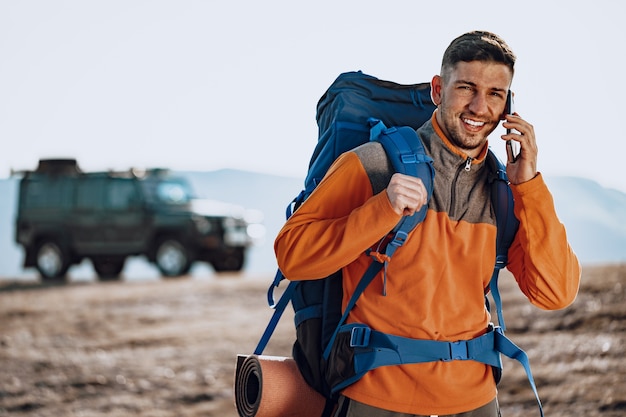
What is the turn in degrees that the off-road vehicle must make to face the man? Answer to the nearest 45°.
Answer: approximately 45° to its right

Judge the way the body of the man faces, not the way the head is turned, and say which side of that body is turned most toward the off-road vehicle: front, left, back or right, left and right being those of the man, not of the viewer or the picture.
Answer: back

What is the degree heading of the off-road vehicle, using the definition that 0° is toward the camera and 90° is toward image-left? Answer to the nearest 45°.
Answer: approximately 315°

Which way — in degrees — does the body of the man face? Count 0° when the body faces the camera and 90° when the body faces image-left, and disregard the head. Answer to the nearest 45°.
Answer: approximately 315°
